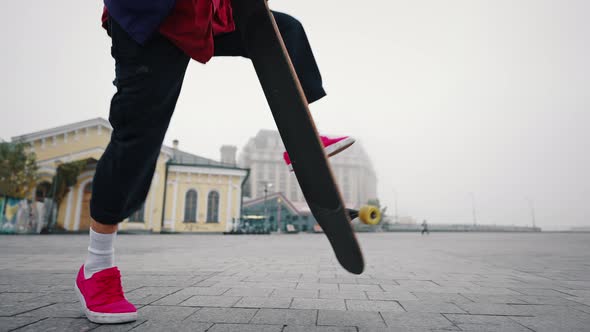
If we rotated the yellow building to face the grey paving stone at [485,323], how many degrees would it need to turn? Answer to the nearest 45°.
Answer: approximately 45° to its left

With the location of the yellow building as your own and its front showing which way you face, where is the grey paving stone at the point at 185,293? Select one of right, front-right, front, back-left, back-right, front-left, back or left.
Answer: front-left

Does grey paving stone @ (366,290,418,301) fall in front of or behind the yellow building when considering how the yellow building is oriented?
in front

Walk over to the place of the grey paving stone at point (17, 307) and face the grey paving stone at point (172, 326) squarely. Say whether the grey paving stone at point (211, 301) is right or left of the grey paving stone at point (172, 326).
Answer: left

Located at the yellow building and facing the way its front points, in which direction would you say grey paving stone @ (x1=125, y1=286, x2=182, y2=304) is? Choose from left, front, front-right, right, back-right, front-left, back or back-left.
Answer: front-left

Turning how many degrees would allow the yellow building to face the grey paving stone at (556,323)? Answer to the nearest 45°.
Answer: approximately 45° to its left

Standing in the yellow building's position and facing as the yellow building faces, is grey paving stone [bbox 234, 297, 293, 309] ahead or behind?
ahead
